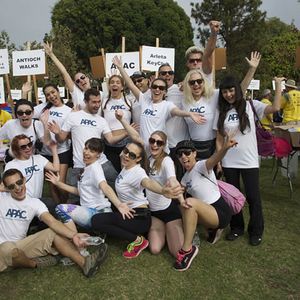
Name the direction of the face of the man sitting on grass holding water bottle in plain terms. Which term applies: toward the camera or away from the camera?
toward the camera

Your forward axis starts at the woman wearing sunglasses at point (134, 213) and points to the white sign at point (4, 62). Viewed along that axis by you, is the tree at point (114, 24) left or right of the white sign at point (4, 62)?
right

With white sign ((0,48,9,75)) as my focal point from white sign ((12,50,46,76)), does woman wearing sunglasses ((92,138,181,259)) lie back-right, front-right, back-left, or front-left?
back-left

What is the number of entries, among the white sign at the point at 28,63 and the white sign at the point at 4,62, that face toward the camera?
2

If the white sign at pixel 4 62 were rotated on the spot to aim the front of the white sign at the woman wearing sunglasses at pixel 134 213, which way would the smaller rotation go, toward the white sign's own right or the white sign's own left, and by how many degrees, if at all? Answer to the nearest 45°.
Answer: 0° — it already faces them

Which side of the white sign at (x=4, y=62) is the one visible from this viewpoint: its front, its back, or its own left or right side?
front

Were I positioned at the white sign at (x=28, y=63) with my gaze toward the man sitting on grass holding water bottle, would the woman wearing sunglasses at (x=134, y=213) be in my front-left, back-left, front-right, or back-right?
front-left

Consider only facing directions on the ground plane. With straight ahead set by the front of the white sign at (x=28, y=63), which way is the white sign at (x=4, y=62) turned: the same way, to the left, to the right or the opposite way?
the same way

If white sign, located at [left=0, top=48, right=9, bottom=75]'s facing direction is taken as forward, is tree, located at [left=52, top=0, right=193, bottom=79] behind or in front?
behind

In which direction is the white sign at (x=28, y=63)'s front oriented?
toward the camera

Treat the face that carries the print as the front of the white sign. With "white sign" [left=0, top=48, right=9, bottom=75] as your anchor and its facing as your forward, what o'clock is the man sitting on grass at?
The man sitting on grass is roughly at 12 o'clock from the white sign.
